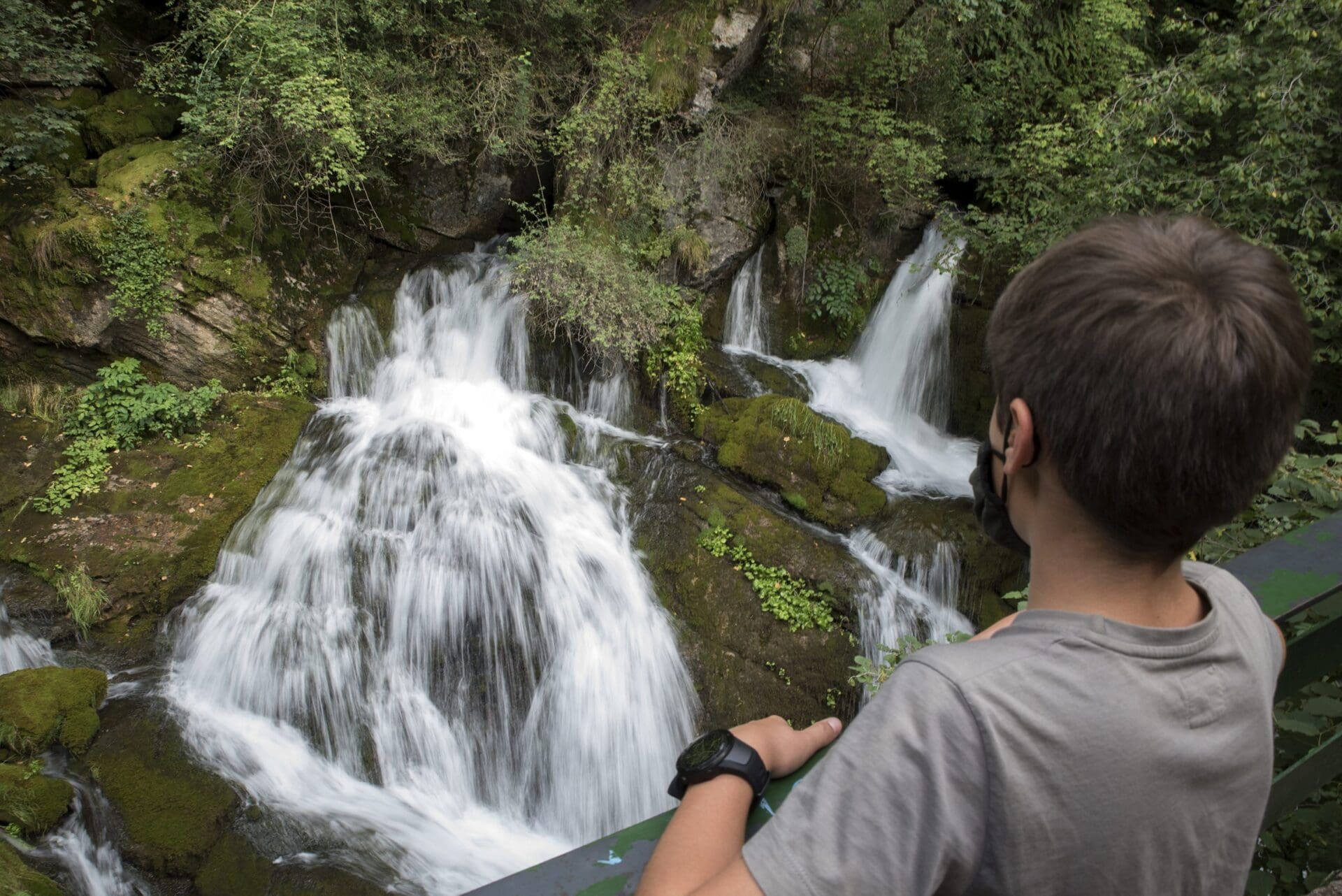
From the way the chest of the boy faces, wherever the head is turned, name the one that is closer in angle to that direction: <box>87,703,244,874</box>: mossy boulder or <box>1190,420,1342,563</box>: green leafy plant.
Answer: the mossy boulder

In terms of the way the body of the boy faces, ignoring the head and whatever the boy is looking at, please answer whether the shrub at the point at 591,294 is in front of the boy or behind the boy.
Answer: in front

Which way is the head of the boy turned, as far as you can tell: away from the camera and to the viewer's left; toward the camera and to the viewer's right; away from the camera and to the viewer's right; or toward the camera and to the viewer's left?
away from the camera and to the viewer's left

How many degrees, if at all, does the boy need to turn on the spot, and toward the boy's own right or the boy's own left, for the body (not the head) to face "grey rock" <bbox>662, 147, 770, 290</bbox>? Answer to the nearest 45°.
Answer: approximately 45° to the boy's own right

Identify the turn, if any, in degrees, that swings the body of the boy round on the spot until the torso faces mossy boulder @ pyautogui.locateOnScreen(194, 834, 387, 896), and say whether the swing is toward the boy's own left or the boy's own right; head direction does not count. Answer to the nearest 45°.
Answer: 0° — they already face it

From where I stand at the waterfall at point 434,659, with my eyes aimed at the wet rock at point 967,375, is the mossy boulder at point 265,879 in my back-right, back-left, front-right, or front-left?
back-right

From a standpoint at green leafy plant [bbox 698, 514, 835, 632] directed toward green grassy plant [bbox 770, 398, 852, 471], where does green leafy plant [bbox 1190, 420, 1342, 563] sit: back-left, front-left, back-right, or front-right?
back-right

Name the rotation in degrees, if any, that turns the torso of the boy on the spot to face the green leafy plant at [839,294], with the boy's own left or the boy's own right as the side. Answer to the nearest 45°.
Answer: approximately 45° to the boy's own right

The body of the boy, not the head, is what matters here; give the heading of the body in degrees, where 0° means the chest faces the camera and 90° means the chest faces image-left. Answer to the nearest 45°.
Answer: approximately 135°

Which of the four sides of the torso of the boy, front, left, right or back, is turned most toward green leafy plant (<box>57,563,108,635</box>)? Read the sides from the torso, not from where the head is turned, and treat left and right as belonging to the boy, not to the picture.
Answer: front

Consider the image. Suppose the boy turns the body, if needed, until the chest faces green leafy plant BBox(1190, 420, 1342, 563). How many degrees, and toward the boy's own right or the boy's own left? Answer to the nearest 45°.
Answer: approximately 45° to the boy's own right

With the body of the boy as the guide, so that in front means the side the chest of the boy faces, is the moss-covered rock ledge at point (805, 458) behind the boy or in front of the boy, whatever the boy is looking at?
in front

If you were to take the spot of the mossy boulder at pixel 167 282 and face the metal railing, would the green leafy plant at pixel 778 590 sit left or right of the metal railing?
left
